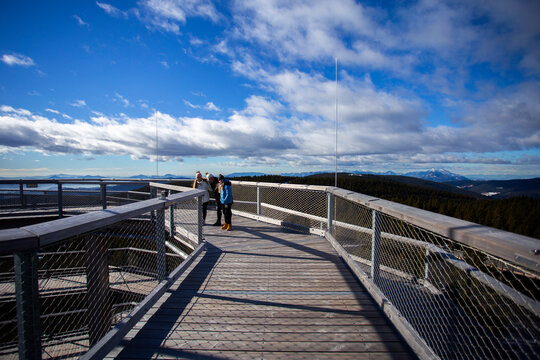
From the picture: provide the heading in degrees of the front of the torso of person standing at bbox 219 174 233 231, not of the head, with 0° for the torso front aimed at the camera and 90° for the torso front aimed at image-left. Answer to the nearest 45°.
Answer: approximately 90°

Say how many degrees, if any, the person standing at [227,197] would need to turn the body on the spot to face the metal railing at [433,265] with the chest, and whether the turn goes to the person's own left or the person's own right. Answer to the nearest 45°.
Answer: approximately 135° to the person's own left

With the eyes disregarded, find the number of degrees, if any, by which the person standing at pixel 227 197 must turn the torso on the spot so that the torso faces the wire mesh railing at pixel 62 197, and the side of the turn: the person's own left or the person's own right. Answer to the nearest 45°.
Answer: approximately 45° to the person's own right
